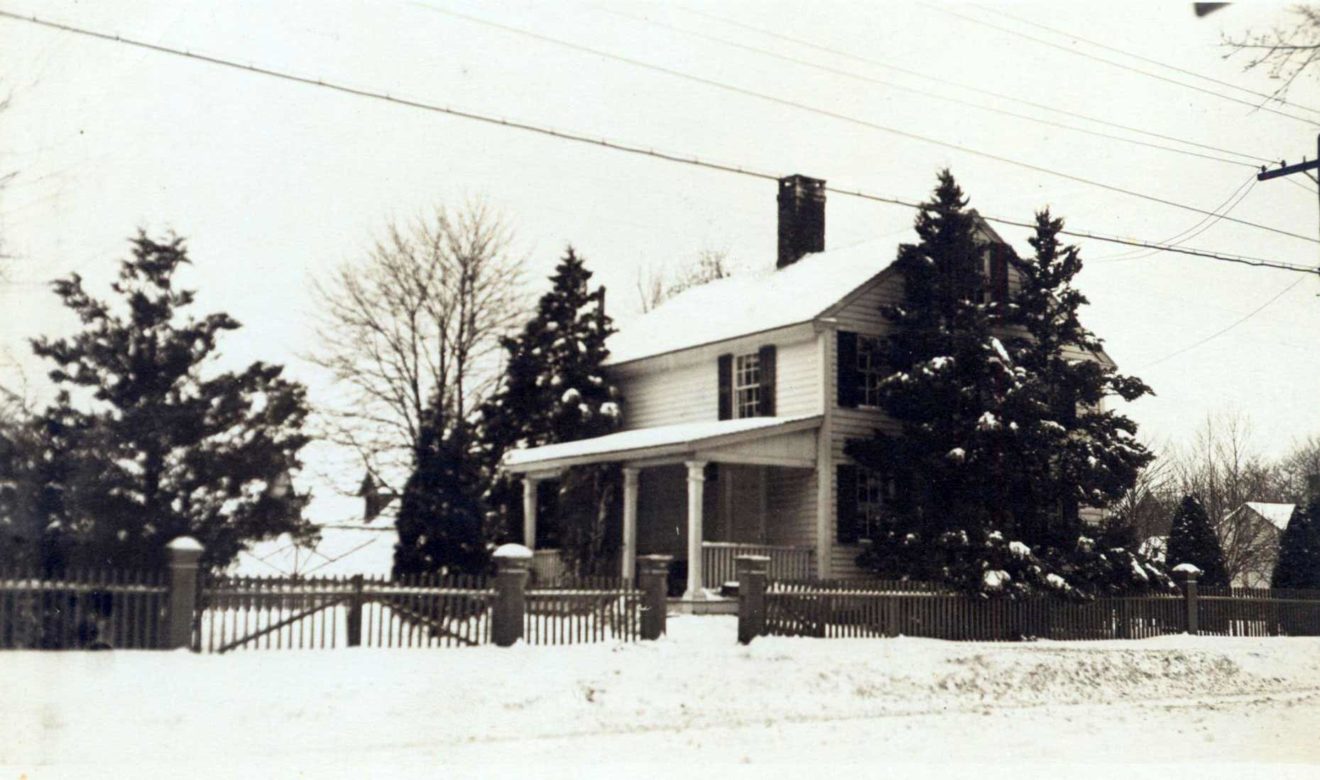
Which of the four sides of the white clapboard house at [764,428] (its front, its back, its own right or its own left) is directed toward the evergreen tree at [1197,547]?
back

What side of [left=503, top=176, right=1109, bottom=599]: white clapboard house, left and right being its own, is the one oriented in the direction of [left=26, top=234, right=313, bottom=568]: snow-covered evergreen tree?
front

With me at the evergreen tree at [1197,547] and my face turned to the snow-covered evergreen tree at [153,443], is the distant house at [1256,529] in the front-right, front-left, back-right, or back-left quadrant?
back-right

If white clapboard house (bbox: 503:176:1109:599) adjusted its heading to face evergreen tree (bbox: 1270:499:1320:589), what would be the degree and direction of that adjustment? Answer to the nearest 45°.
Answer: approximately 135° to its left

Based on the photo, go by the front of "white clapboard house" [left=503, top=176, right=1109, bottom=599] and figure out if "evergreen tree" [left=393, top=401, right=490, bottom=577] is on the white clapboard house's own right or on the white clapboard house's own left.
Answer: on the white clapboard house's own right

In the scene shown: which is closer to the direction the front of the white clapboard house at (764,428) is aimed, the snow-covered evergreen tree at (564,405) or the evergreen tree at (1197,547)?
the snow-covered evergreen tree

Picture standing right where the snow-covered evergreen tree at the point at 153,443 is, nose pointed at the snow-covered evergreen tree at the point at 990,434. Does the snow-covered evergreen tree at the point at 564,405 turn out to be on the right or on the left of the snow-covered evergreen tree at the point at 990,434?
left

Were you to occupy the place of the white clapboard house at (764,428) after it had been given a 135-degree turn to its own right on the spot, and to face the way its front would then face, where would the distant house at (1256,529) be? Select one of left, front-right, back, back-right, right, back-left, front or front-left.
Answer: front-right

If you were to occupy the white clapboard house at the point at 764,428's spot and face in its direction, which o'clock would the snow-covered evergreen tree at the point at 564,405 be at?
The snow-covered evergreen tree is roughly at 3 o'clock from the white clapboard house.

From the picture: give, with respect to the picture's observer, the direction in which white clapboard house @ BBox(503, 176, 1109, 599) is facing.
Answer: facing the viewer and to the left of the viewer

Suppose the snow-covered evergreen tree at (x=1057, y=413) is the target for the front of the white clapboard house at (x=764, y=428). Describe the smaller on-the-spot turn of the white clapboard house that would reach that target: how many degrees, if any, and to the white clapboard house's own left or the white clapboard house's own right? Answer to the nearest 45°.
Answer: approximately 135° to the white clapboard house's own left

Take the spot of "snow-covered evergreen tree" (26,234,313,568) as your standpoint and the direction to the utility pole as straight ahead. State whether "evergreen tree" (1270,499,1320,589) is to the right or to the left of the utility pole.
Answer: left

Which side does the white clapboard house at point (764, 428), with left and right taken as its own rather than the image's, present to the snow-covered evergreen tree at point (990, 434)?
left

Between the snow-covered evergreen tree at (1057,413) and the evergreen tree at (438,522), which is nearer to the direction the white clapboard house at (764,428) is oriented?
the evergreen tree

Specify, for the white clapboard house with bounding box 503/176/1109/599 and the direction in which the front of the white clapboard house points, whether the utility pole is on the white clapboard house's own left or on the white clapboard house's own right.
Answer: on the white clapboard house's own left
